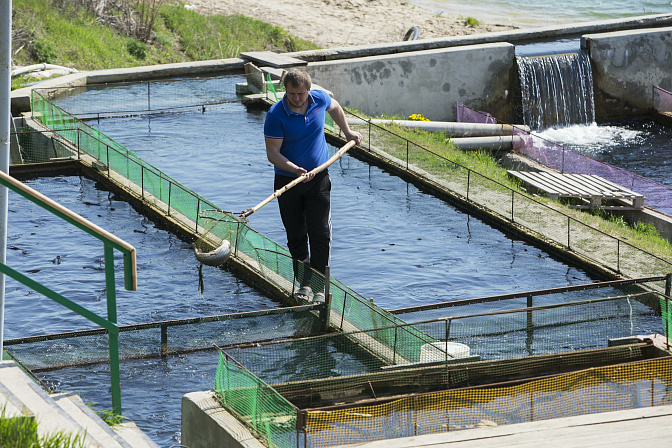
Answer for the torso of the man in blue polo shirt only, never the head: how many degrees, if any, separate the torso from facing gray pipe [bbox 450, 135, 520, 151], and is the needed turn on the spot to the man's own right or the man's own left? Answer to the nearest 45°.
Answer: approximately 180°

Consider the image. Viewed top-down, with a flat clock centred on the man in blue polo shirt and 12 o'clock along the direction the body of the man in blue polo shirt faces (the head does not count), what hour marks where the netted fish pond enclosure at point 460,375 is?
The netted fish pond enclosure is roughly at 11 o'clock from the man in blue polo shirt.

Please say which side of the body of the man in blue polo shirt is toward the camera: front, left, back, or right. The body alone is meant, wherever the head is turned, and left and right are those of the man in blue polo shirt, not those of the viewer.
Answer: front

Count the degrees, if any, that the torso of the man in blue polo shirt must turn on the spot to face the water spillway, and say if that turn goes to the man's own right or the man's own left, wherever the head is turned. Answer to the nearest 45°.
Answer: approximately 180°

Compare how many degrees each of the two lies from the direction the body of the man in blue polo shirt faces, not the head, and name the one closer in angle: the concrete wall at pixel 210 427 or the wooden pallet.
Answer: the concrete wall

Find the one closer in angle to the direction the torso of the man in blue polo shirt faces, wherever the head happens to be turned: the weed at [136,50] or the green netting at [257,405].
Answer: the green netting

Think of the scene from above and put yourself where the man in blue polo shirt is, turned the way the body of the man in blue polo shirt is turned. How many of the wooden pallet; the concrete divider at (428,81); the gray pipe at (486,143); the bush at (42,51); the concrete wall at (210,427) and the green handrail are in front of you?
2

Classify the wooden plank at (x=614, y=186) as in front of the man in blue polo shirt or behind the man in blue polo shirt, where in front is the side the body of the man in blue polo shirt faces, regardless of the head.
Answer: behind

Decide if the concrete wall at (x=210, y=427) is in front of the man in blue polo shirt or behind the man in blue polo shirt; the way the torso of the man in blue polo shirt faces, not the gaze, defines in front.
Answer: in front

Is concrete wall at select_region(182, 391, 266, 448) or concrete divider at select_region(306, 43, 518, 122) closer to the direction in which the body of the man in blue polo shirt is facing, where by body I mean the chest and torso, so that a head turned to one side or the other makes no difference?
the concrete wall

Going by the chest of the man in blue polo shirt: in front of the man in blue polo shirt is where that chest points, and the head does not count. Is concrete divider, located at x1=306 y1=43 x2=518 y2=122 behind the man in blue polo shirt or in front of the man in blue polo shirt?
behind

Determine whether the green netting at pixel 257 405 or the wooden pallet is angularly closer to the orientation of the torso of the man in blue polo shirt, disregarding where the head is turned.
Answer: the green netting

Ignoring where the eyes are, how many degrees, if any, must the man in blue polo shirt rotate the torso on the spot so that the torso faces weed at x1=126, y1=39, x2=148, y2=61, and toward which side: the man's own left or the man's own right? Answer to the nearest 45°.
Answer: approximately 180°

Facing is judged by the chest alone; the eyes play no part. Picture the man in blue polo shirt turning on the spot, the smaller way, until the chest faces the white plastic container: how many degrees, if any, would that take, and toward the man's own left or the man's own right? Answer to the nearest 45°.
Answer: approximately 45° to the man's own left
